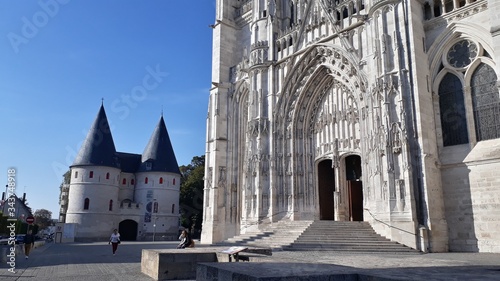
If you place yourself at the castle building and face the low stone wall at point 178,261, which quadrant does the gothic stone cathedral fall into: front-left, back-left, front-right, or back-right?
front-left

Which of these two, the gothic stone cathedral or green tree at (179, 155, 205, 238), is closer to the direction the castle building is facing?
the gothic stone cathedral

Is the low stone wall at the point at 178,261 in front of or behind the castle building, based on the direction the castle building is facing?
in front

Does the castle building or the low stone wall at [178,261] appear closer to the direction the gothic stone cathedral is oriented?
the low stone wall

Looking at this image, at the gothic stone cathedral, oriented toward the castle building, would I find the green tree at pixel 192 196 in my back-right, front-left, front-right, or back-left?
front-right

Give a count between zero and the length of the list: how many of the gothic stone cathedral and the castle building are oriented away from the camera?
0

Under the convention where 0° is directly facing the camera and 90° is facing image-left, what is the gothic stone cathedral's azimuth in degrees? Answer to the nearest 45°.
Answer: approximately 45°

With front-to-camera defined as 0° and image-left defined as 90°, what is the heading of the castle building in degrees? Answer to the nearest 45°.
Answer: approximately 315°

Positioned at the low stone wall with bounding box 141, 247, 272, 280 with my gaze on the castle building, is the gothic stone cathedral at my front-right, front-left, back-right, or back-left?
front-right

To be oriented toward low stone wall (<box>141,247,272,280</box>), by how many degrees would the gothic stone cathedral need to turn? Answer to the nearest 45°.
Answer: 0° — it already faces it

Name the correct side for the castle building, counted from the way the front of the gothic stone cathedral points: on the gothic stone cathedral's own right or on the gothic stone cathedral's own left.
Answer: on the gothic stone cathedral's own right

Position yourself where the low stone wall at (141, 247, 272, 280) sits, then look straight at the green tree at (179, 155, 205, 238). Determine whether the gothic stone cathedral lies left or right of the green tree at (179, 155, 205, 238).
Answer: right

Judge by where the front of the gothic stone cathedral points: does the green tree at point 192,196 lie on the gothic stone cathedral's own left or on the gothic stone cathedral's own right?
on the gothic stone cathedral's own right
